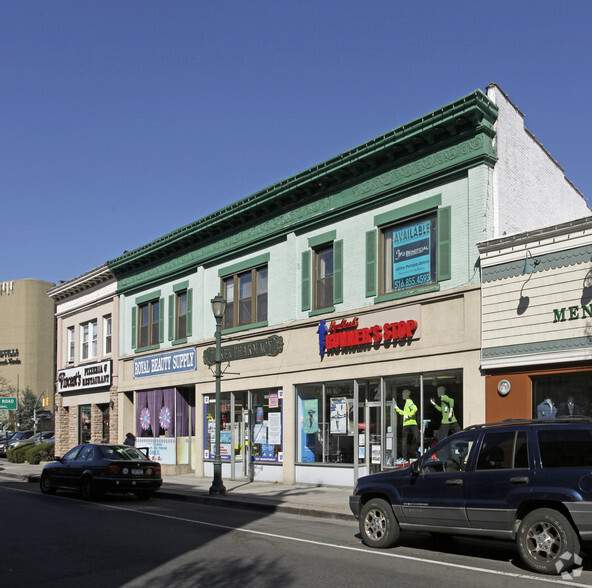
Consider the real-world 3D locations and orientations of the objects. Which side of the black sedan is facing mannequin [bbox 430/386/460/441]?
back

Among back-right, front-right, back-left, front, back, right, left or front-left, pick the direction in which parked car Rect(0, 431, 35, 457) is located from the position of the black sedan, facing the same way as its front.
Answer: front-right

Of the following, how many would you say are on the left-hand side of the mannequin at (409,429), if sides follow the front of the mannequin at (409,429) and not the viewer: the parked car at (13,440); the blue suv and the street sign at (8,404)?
1

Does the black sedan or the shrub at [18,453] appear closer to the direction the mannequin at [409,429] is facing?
the black sedan

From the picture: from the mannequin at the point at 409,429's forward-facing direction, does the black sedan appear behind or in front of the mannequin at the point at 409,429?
in front

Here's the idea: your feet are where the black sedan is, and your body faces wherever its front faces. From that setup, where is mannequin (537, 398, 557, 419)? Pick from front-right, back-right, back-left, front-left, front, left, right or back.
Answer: back

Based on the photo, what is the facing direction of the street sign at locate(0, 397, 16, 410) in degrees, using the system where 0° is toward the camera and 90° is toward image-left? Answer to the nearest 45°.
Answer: approximately 0°

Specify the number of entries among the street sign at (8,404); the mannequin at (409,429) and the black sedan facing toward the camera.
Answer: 1

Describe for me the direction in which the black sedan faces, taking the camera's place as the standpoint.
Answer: facing away from the viewer and to the left of the viewer
